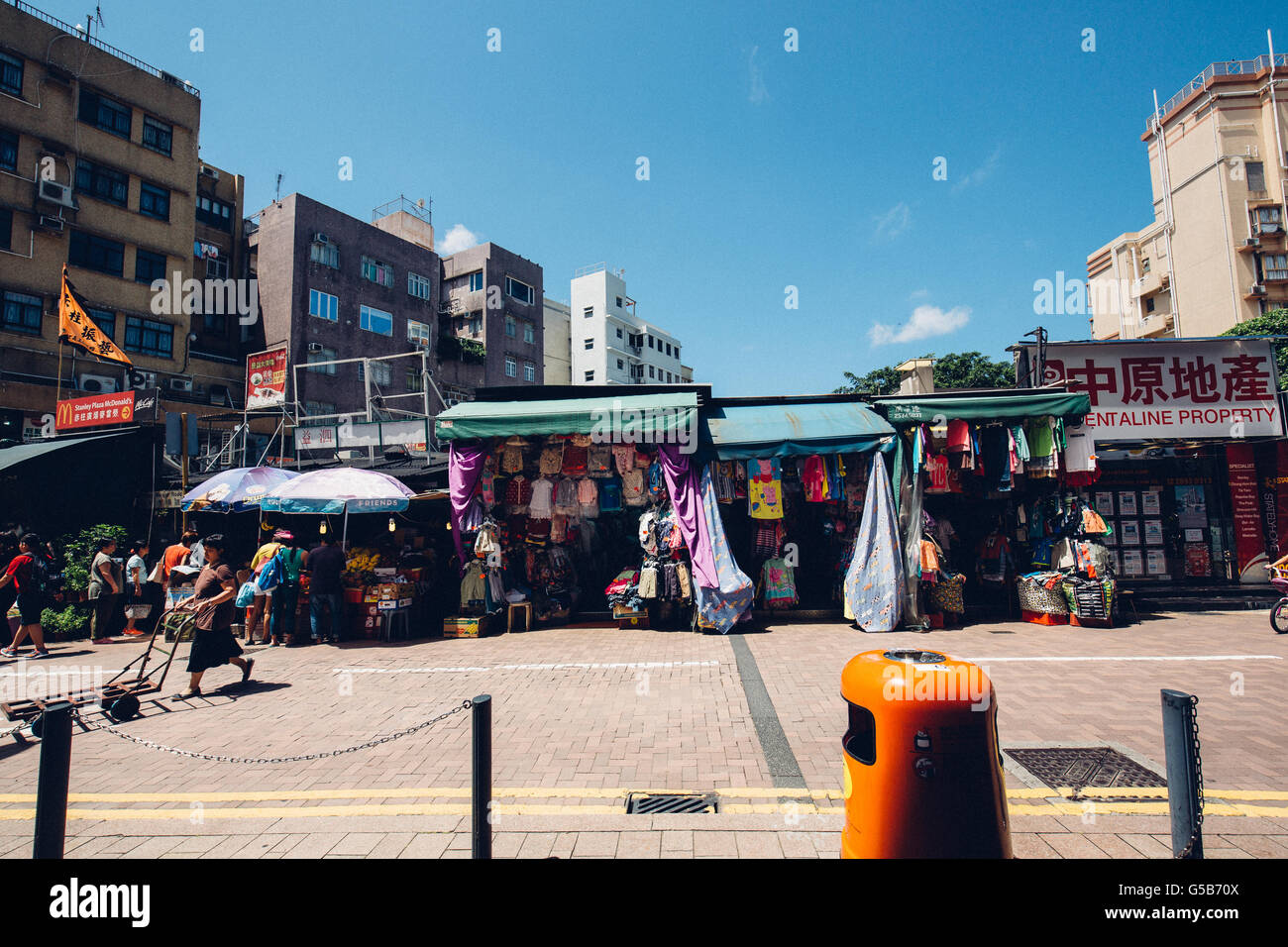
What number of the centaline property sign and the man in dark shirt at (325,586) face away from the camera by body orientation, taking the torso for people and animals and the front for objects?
1

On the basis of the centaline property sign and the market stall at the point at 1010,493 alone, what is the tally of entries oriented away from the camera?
0

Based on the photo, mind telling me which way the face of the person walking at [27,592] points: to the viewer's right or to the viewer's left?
to the viewer's left

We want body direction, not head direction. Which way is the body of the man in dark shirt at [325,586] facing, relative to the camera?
away from the camera

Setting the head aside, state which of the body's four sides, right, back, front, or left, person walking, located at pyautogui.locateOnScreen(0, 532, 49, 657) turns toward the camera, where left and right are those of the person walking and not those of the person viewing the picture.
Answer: left

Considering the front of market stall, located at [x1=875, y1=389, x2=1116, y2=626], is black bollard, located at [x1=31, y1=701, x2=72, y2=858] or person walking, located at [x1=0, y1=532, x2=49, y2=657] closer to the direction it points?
the black bollard

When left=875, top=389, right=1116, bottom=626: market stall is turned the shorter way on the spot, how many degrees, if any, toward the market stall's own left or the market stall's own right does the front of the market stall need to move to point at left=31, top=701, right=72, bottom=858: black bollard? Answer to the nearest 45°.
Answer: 0° — it already faces it

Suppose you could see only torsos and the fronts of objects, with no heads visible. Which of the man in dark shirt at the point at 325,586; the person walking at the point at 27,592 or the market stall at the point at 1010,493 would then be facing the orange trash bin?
the market stall

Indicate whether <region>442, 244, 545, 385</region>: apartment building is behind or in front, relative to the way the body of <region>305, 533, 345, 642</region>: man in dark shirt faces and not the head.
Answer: in front

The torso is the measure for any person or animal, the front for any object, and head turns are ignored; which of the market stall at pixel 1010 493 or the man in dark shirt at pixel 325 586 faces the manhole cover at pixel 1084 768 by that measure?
the market stall

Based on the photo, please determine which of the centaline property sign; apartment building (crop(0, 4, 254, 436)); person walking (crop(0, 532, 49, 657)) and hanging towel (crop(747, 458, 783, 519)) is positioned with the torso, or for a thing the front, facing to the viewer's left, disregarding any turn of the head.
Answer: the person walking
